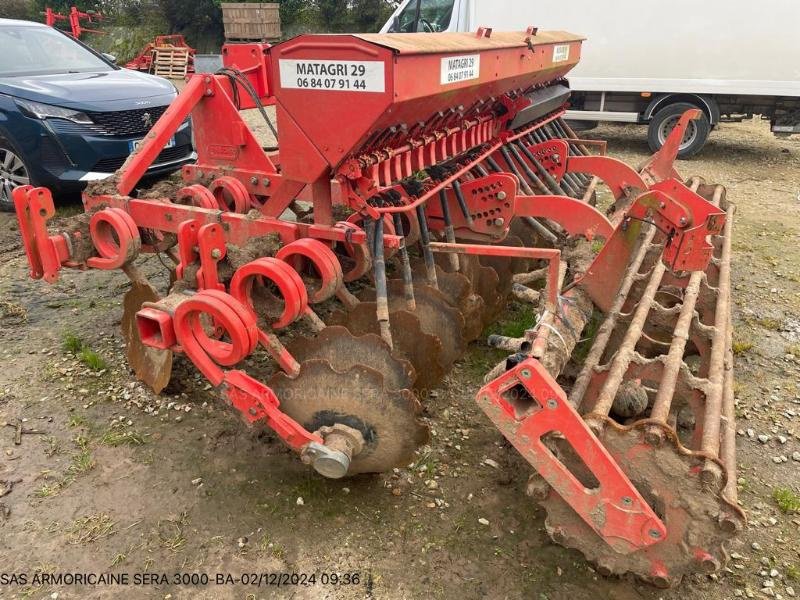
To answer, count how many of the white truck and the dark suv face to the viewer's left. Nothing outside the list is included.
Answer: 1

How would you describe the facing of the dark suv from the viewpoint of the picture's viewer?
facing the viewer and to the right of the viewer

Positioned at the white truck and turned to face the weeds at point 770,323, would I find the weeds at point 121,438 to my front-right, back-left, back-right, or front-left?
front-right

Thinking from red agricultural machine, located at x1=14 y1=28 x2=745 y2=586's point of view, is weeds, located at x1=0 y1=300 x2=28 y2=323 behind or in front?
in front

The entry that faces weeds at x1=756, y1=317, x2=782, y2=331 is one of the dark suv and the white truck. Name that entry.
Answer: the dark suv

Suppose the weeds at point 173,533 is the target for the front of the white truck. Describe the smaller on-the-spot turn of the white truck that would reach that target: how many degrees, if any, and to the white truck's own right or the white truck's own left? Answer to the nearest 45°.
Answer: approximately 90° to the white truck's own left

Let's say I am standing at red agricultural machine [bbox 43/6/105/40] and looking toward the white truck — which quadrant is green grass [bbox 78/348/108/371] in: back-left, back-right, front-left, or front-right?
front-right

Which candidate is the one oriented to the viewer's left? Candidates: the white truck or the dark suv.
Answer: the white truck

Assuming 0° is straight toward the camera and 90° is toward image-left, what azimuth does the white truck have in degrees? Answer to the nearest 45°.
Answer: approximately 90°
